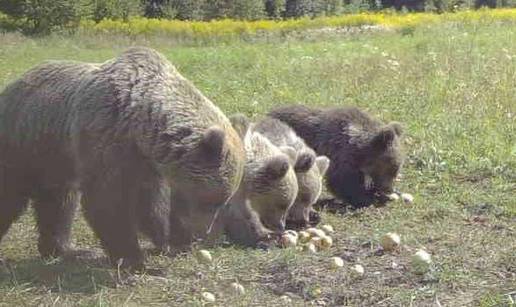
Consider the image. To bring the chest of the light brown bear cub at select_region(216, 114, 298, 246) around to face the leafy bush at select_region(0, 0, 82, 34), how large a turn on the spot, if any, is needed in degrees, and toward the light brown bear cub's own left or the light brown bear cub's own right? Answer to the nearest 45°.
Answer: approximately 135° to the light brown bear cub's own left

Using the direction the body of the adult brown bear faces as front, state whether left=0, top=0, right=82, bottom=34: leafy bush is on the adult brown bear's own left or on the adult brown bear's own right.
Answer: on the adult brown bear's own left

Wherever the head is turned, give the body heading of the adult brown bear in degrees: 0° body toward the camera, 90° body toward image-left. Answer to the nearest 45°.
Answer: approximately 270°

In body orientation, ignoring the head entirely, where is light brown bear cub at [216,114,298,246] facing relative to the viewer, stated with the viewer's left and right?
facing the viewer and to the right of the viewer

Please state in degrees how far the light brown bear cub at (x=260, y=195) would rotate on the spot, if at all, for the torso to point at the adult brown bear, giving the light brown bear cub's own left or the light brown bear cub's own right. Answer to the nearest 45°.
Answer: approximately 90° to the light brown bear cub's own right

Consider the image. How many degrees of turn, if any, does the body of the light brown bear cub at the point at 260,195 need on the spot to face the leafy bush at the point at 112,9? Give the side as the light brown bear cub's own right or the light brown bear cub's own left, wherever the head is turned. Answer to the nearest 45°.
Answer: approximately 135° to the light brown bear cub's own left

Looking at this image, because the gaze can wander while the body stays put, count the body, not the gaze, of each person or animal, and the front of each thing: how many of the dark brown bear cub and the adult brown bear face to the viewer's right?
2

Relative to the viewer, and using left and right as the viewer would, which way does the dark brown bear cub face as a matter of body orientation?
facing to the right of the viewer

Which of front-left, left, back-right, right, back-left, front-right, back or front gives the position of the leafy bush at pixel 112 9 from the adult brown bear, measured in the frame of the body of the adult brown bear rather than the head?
left

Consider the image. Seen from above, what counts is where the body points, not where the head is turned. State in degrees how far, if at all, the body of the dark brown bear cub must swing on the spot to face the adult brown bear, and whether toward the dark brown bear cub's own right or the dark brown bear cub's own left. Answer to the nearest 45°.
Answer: approximately 135° to the dark brown bear cub's own right
